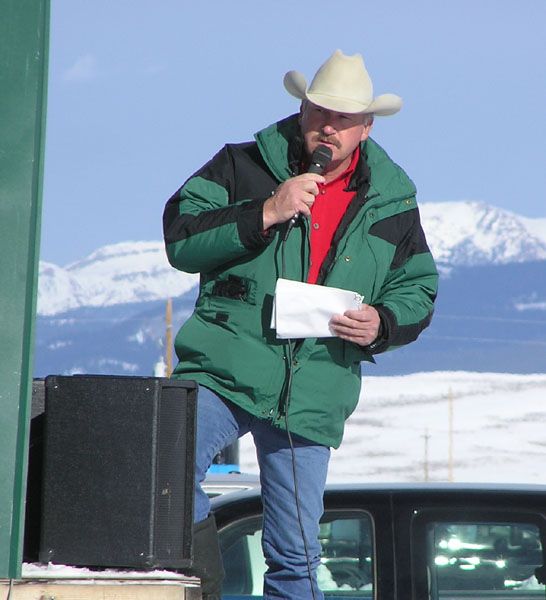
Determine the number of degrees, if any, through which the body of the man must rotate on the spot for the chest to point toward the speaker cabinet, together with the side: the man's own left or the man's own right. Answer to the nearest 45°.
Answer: approximately 45° to the man's own right

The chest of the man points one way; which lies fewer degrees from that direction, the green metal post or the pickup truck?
the green metal post
